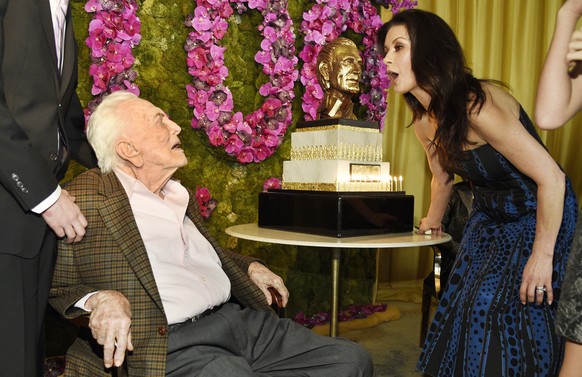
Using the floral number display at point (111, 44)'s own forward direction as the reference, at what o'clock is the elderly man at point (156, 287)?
The elderly man is roughly at 12 o'clock from the floral number display.

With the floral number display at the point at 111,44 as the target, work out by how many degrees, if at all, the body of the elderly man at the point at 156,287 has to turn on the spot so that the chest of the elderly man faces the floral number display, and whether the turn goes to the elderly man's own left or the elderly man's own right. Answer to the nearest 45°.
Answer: approximately 135° to the elderly man's own left

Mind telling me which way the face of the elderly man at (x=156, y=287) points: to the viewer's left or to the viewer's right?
to the viewer's right

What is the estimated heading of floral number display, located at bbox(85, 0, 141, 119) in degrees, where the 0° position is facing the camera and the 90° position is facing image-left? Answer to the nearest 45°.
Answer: approximately 0°

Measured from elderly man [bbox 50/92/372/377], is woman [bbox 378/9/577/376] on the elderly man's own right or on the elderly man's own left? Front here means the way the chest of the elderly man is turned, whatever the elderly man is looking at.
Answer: on the elderly man's own left

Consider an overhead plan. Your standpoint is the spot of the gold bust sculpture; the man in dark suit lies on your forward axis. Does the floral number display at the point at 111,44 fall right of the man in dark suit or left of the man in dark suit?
right

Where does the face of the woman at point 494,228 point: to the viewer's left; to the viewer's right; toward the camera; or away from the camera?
to the viewer's left

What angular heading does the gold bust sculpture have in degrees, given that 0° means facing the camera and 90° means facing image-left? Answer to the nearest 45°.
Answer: approximately 315°
